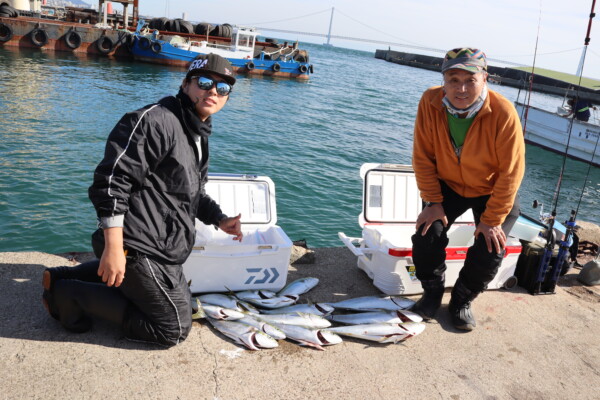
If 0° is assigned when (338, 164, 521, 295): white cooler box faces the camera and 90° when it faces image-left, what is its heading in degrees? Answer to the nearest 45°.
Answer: approximately 0°

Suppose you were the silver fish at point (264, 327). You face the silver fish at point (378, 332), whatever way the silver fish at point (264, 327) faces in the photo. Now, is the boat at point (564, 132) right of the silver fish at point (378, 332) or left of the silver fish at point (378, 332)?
left

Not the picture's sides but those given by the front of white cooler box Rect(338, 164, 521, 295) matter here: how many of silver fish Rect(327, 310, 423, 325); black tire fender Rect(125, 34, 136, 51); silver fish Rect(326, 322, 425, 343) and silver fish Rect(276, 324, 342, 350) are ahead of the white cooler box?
3

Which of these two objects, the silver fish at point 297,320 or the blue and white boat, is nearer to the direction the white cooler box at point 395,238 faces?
the silver fish

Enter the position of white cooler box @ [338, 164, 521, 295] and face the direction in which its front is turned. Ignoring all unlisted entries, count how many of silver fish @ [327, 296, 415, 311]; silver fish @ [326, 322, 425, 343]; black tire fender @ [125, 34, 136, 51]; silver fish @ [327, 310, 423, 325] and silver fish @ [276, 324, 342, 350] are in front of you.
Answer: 4
